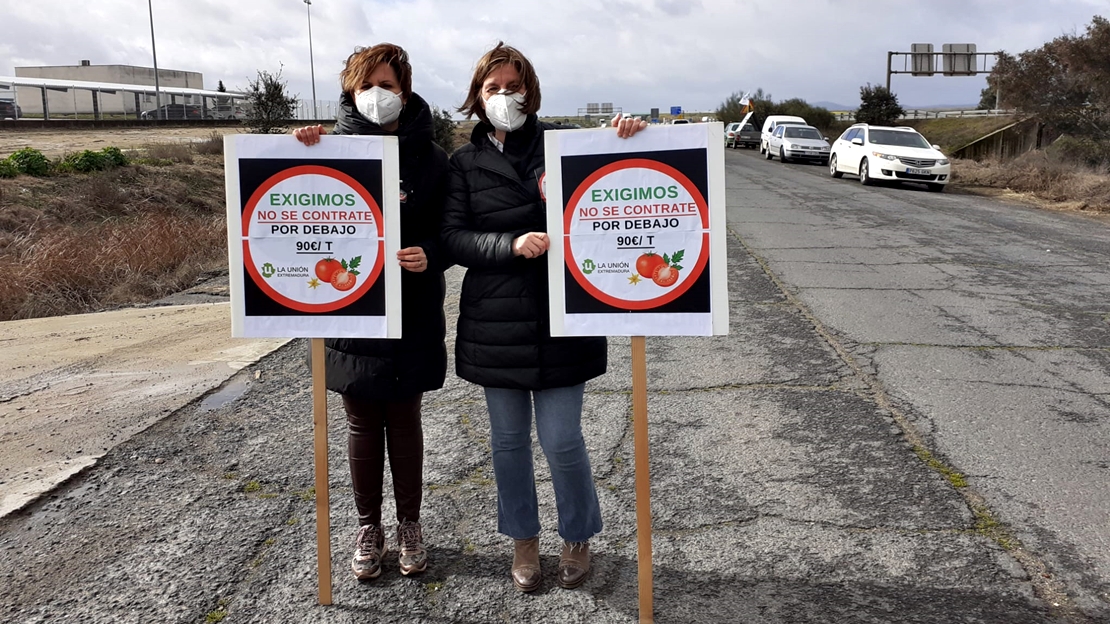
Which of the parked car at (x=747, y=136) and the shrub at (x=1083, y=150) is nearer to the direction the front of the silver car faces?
the shrub

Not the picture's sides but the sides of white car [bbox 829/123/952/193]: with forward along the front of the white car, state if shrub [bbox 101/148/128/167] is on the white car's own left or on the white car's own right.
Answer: on the white car's own right

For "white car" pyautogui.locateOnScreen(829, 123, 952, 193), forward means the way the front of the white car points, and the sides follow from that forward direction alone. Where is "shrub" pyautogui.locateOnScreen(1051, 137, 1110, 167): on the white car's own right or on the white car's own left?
on the white car's own left

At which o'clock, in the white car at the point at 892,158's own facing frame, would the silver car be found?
The silver car is roughly at 7 o'clock from the white car.

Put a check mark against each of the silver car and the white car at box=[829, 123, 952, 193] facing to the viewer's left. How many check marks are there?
0

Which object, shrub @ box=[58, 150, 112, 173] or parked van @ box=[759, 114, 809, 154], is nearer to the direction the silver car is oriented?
the shrub

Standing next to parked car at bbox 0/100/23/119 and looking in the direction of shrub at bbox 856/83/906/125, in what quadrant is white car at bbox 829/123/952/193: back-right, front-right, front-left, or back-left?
front-right

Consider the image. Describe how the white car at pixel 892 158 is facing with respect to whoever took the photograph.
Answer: facing the viewer and to the right of the viewer

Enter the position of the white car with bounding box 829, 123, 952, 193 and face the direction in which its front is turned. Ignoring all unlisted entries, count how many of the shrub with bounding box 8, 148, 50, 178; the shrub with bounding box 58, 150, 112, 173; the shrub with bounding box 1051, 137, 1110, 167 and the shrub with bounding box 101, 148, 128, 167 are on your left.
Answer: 1

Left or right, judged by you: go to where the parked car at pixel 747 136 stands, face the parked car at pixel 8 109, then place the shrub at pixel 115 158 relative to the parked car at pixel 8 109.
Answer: left

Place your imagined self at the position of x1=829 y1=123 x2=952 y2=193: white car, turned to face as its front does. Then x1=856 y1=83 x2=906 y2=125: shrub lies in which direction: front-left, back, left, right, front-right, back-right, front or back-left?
back-left

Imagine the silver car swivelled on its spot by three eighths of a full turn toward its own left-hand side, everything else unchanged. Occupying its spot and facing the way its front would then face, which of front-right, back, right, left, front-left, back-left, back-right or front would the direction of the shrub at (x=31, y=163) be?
back-left

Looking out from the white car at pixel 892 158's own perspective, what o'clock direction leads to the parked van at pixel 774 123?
The parked van is roughly at 7 o'clock from the white car.

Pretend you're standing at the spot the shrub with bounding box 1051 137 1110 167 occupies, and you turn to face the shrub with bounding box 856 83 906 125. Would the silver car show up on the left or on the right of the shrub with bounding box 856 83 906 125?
left

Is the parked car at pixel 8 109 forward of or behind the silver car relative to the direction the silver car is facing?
behind
